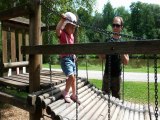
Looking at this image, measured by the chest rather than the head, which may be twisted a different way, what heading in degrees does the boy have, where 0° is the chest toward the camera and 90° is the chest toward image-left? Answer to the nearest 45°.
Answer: approximately 315°
